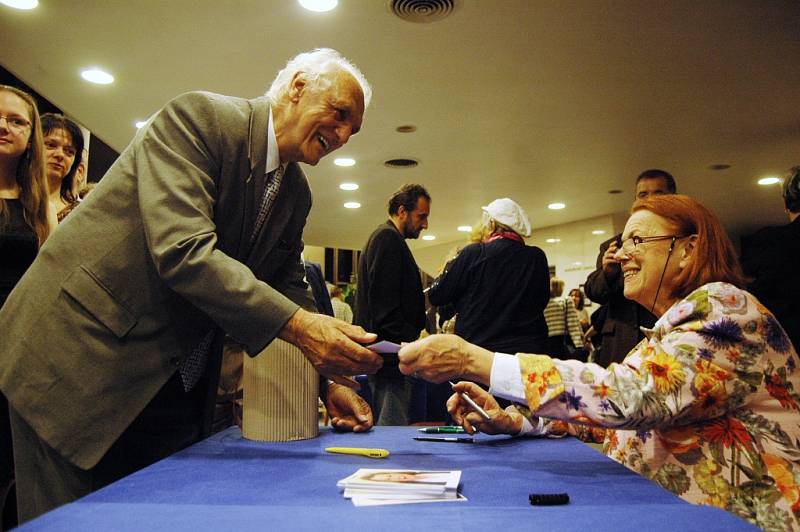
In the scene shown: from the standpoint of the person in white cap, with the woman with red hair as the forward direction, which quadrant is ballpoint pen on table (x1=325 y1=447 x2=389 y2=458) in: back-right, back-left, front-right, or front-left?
front-right

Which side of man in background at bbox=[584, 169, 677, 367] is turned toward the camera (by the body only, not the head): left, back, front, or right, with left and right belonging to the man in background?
front

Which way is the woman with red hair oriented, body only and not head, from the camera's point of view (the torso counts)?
to the viewer's left

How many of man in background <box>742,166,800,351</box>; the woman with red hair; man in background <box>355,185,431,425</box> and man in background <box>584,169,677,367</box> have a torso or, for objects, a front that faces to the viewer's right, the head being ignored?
1

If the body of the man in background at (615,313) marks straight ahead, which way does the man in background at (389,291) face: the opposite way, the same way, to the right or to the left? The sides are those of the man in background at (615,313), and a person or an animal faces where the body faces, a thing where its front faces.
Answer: to the left

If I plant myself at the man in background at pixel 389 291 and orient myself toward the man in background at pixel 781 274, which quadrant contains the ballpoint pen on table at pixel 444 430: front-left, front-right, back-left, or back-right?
front-right

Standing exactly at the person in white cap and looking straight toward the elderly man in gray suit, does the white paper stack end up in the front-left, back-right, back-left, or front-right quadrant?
front-left

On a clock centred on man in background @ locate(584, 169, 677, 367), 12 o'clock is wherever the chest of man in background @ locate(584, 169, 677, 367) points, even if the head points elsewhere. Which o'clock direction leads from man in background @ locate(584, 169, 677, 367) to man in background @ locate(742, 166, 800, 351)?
man in background @ locate(742, 166, 800, 351) is roughly at 9 o'clock from man in background @ locate(584, 169, 677, 367).

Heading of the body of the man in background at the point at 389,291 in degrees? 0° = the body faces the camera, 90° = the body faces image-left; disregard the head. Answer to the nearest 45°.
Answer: approximately 270°

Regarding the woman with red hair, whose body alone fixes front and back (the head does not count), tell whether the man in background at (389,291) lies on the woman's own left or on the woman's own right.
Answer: on the woman's own right
